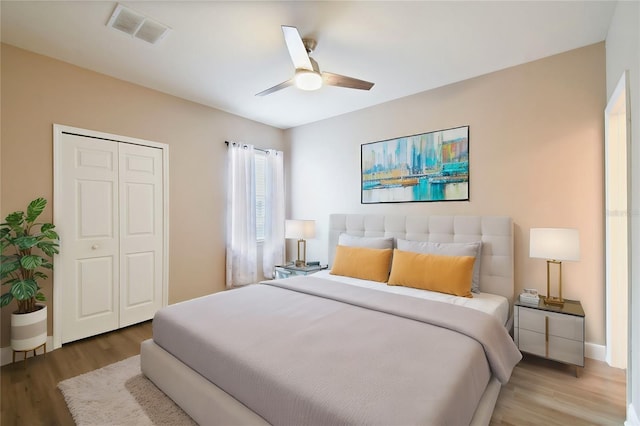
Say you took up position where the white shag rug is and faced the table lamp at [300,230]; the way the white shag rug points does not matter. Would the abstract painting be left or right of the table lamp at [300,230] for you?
right

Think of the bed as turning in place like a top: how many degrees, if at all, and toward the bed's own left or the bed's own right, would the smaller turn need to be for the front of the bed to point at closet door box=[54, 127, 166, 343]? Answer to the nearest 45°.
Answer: approximately 90° to the bed's own right

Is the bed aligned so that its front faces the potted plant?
no

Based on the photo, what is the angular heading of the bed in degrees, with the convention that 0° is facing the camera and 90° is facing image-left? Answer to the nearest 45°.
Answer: approximately 45°

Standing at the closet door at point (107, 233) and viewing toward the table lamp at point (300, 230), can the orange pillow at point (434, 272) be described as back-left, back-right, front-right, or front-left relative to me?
front-right

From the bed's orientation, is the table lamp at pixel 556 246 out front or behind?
behind

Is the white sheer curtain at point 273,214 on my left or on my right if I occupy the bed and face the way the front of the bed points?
on my right

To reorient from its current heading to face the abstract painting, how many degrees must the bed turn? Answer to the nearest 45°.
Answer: approximately 180°

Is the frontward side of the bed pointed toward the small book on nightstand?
no

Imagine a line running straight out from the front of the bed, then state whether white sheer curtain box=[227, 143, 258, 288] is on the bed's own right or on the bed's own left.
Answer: on the bed's own right

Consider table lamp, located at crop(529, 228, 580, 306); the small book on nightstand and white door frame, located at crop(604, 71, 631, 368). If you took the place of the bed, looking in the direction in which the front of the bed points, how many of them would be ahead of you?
0

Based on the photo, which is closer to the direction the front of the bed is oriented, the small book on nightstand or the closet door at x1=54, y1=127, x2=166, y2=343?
the closet door

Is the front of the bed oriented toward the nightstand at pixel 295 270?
no

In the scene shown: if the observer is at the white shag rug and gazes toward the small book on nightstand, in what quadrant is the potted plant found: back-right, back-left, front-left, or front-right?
back-left
